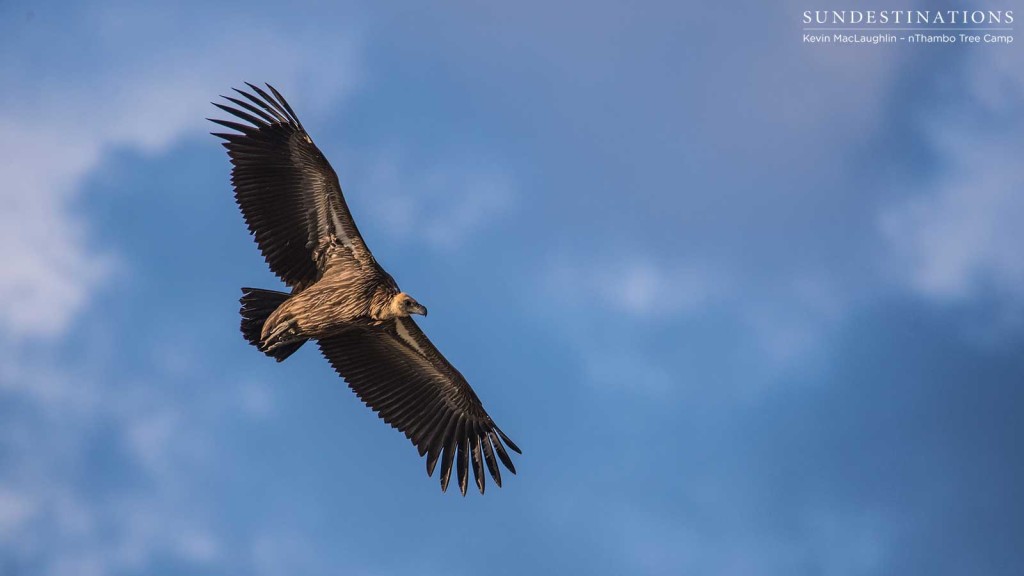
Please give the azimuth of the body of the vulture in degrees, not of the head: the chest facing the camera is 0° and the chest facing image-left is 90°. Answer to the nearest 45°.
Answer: approximately 270°
